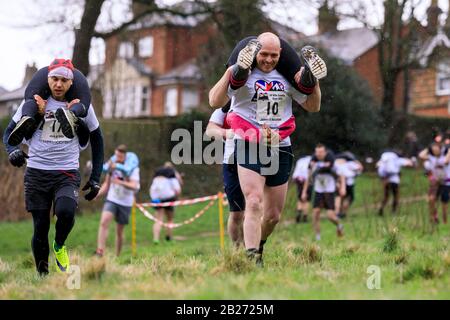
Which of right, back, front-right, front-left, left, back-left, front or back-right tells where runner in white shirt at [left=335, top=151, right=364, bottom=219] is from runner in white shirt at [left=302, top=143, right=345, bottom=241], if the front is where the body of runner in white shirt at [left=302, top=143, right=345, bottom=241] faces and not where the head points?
back

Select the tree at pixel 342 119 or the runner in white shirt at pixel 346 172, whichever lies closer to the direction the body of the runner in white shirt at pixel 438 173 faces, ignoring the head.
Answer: the runner in white shirt

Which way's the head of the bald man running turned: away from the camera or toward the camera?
toward the camera

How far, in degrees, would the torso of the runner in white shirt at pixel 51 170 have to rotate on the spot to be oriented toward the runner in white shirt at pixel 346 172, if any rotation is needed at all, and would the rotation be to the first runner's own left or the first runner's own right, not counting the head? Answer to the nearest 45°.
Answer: approximately 135° to the first runner's own left

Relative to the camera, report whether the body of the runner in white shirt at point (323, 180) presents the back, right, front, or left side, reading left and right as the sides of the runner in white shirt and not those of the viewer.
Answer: front

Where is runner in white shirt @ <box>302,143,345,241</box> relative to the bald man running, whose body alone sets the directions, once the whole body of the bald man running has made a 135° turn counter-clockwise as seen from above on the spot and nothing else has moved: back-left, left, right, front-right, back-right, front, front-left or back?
front-left

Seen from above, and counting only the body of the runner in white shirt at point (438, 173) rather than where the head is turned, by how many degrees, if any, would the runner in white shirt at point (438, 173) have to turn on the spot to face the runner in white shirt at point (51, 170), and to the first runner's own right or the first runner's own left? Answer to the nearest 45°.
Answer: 0° — they already face them

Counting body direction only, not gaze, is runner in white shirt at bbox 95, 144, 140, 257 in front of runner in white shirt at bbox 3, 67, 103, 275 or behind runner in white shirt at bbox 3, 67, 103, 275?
behind

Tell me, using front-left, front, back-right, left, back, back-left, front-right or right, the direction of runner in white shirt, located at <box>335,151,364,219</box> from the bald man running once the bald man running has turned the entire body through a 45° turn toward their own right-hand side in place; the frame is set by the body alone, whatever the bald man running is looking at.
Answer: back-right

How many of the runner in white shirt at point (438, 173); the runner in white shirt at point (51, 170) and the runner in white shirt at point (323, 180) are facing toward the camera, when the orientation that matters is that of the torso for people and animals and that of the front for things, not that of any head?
3
